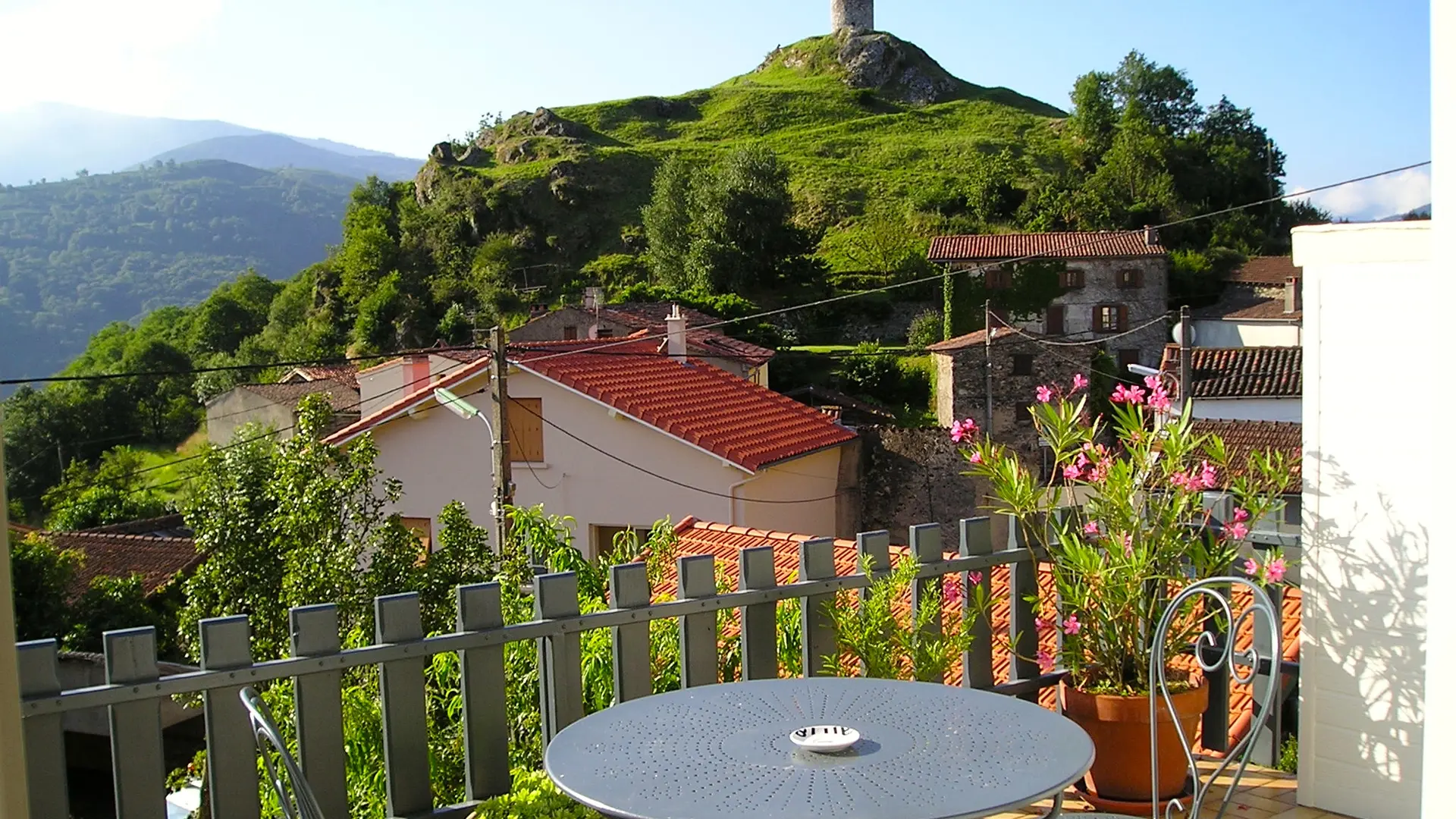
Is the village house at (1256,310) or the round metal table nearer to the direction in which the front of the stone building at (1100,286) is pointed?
the round metal table

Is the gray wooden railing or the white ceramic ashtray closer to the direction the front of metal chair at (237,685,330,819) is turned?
the white ceramic ashtray

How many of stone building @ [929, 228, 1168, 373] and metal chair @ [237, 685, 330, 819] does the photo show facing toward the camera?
1

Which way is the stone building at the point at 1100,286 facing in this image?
toward the camera

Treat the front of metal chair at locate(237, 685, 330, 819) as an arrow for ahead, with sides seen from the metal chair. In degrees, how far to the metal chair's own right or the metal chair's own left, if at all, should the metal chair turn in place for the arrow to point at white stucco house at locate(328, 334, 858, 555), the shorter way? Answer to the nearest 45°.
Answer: approximately 90° to the metal chair's own left

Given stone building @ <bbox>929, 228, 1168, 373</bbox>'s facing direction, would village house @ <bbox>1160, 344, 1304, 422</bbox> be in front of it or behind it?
in front

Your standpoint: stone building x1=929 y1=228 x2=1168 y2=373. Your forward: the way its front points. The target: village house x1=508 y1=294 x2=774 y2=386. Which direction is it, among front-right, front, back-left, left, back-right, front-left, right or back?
front-right

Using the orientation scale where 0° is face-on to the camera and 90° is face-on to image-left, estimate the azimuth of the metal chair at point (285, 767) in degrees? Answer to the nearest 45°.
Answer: approximately 270°

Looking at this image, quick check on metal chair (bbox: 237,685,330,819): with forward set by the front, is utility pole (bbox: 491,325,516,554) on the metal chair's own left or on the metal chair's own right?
on the metal chair's own left

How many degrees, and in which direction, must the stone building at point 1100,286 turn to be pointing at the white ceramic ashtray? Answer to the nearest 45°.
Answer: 0° — it already faces it

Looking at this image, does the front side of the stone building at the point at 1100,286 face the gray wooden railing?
yes

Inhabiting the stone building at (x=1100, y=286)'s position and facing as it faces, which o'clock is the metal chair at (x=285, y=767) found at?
The metal chair is roughly at 12 o'clock from the stone building.
